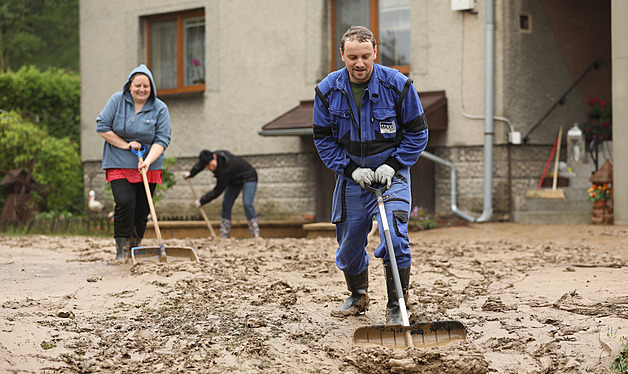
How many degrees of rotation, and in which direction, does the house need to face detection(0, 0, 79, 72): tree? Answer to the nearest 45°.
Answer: approximately 135° to its right

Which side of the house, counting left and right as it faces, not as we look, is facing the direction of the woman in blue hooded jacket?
front

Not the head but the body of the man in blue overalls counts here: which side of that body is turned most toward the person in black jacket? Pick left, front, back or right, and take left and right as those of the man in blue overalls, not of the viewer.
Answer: back

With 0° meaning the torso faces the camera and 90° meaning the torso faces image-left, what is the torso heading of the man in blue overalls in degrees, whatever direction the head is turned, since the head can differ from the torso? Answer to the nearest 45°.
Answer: approximately 0°

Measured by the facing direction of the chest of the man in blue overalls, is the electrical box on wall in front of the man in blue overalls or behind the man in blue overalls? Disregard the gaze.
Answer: behind

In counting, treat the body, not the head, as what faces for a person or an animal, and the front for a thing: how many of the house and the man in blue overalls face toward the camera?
2

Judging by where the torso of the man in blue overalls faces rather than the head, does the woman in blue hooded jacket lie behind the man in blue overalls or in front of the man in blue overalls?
behind

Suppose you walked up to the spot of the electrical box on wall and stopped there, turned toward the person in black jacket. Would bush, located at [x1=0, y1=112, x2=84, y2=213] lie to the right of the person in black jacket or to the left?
right

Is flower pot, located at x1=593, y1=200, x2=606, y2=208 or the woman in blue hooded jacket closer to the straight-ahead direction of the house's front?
the woman in blue hooded jacket

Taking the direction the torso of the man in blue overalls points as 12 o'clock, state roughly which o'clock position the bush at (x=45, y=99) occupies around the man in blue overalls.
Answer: The bush is roughly at 5 o'clock from the man in blue overalls.
